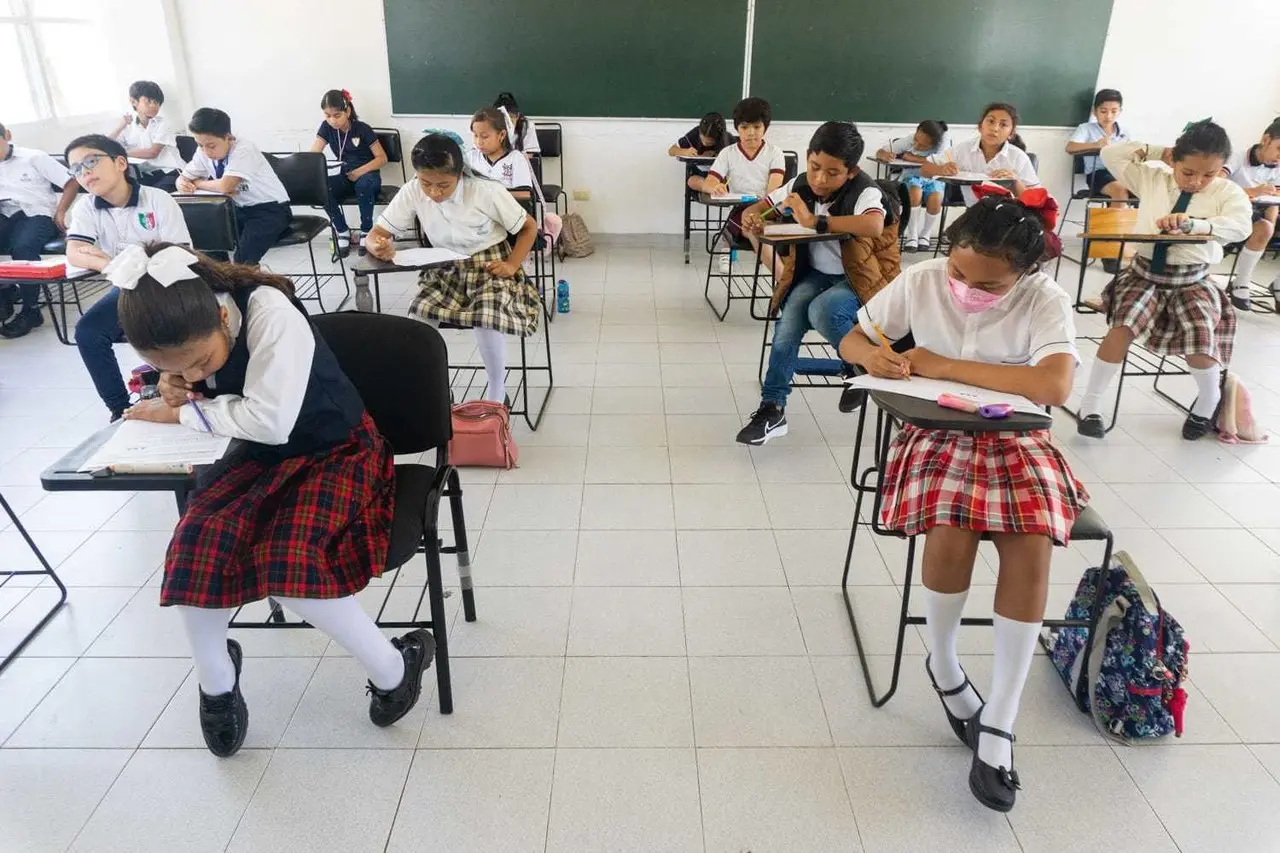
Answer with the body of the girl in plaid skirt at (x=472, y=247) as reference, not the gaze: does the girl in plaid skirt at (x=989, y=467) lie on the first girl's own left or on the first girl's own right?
on the first girl's own left

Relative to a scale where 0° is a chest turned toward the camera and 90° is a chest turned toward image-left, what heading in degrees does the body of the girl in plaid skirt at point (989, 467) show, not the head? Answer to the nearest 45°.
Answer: approximately 0°

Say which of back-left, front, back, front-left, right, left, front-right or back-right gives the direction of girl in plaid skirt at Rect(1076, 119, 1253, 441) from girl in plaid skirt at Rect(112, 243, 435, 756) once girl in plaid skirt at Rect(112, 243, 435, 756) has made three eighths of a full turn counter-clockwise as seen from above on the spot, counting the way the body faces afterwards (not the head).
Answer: front

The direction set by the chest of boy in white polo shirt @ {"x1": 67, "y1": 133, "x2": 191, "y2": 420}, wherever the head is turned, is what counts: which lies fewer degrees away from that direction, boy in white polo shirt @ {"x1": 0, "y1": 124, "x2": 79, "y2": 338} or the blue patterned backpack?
the blue patterned backpack

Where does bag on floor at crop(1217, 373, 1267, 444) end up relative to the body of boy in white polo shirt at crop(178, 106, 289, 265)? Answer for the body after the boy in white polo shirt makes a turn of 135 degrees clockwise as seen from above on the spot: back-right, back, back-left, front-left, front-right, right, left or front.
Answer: back-right

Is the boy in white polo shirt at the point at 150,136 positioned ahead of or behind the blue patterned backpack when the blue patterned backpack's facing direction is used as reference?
behind

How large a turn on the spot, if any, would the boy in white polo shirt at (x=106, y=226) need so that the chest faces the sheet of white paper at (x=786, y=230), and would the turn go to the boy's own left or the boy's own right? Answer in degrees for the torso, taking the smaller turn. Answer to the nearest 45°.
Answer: approximately 90° to the boy's own left

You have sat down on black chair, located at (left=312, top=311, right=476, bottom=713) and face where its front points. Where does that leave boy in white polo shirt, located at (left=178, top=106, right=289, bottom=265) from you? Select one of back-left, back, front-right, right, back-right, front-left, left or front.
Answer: back-right

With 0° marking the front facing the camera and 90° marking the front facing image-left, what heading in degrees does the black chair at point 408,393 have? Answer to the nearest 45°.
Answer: approximately 45°
